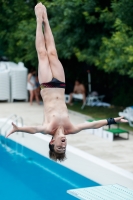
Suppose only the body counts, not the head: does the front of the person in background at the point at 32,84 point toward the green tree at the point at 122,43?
no

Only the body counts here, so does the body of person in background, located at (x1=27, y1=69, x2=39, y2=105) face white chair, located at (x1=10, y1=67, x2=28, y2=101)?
no

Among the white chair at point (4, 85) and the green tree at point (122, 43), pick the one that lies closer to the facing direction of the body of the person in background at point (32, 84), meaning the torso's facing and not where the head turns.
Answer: the white chair

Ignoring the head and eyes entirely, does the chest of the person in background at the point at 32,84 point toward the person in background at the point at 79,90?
no

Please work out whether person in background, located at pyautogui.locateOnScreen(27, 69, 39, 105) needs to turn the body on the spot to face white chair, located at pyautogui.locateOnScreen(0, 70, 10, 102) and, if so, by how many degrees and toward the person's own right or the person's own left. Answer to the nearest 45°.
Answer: approximately 45° to the person's own right
